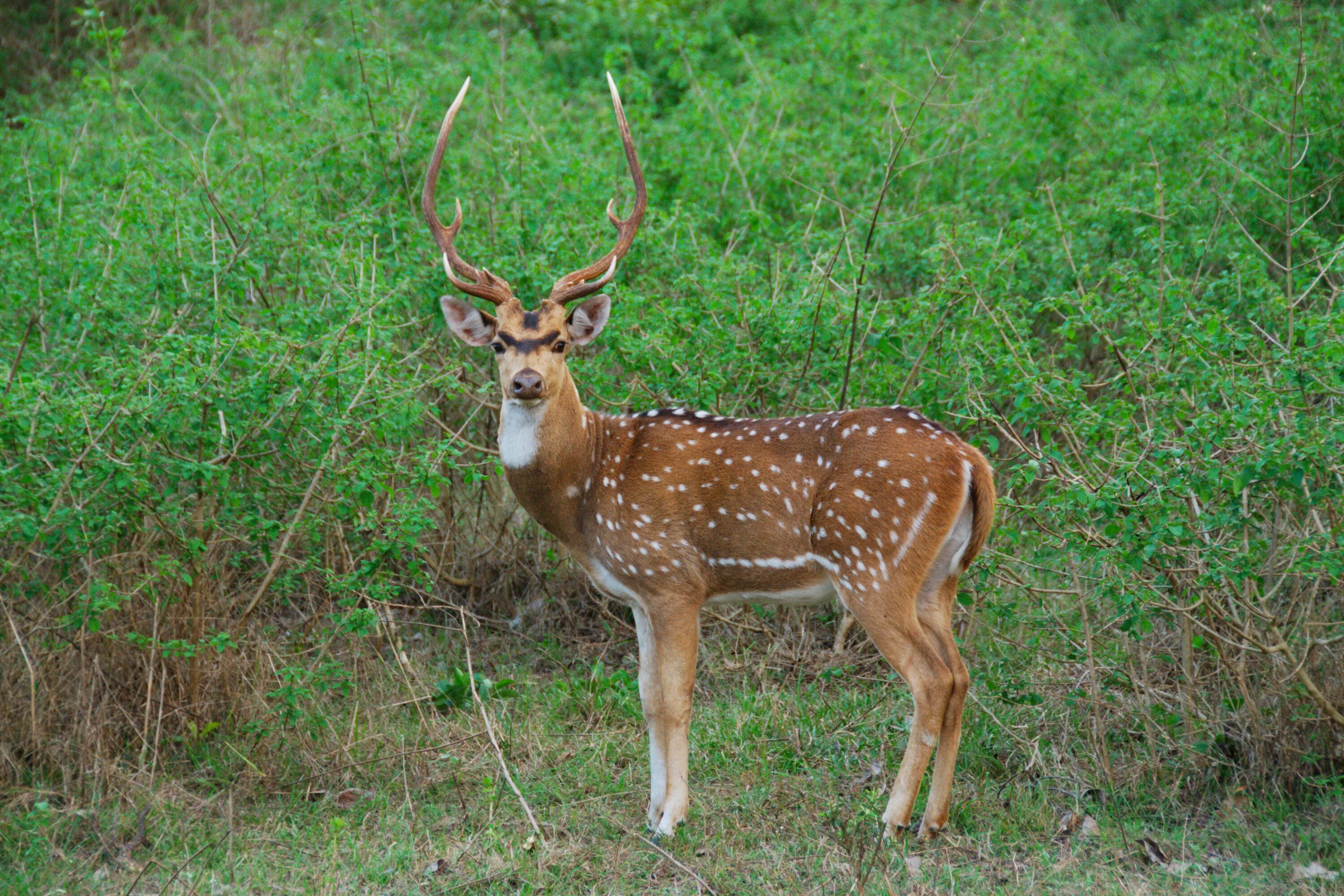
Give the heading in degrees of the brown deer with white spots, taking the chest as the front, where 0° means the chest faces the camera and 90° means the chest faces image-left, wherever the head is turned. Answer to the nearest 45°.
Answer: approximately 90°

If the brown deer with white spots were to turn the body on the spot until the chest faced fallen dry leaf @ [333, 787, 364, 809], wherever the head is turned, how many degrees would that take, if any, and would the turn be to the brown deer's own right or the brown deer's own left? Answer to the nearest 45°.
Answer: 0° — it already faces it

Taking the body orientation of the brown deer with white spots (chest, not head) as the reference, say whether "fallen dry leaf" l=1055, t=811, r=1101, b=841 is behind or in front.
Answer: behind

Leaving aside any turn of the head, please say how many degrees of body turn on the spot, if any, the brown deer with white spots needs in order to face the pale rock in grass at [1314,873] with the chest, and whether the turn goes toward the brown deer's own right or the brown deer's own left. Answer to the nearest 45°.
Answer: approximately 135° to the brown deer's own left

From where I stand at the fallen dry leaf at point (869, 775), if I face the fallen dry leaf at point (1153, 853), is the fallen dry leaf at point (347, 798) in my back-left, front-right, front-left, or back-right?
back-right

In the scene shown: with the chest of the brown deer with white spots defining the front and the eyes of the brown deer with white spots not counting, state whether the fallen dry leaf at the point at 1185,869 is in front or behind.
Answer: behind

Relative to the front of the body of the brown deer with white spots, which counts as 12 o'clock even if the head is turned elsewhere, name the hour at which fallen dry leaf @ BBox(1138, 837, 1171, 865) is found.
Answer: The fallen dry leaf is roughly at 7 o'clock from the brown deer with white spots.
